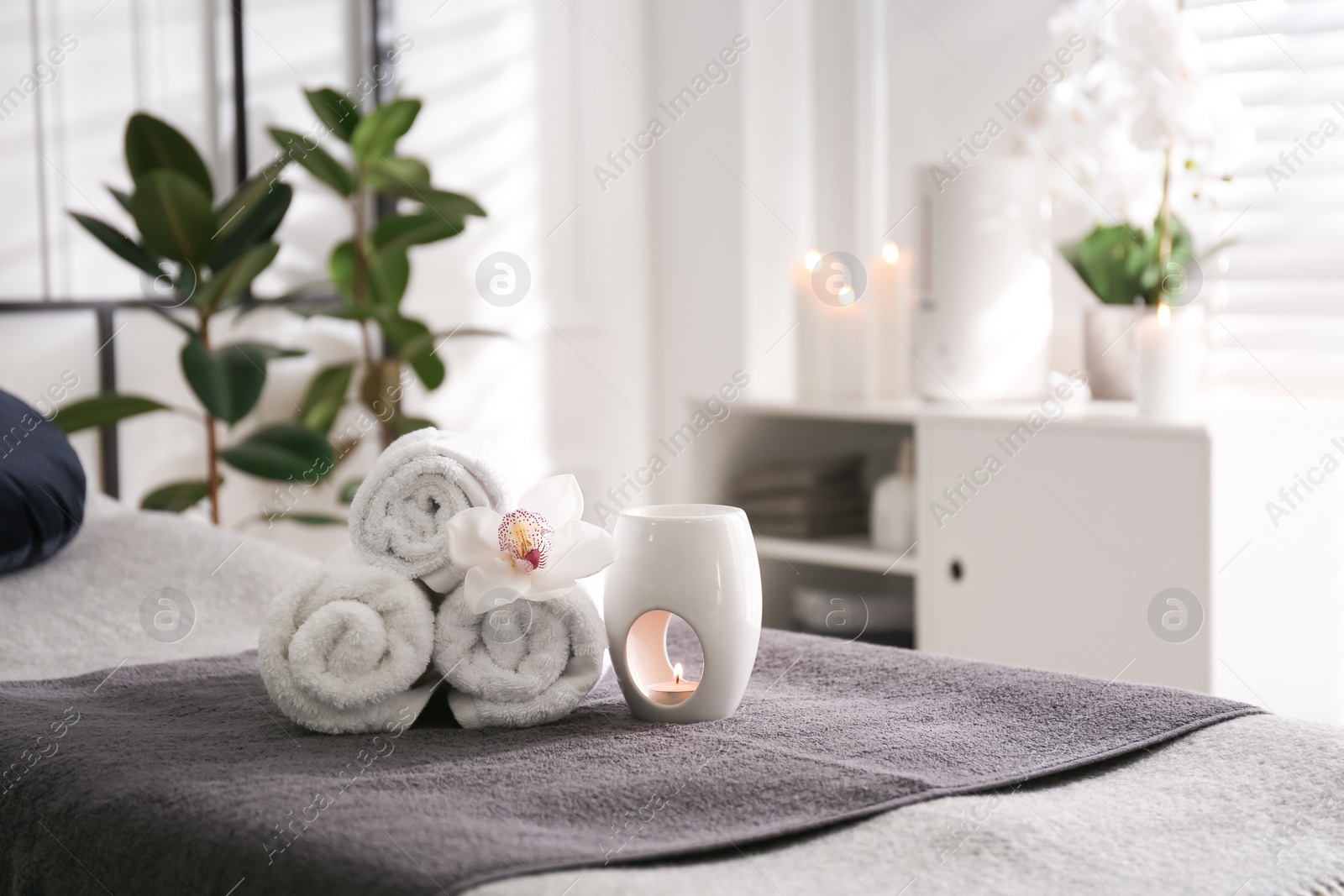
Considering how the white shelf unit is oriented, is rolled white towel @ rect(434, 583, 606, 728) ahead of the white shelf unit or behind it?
ahead

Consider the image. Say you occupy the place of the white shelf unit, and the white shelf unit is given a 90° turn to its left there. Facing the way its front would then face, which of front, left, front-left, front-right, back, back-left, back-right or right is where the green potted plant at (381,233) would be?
back-right

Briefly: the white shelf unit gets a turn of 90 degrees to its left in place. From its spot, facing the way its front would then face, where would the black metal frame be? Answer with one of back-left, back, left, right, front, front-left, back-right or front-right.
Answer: back-right

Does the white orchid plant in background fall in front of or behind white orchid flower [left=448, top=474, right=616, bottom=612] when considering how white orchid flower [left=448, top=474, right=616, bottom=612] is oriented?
behind

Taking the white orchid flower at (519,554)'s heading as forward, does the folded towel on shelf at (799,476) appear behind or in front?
behind

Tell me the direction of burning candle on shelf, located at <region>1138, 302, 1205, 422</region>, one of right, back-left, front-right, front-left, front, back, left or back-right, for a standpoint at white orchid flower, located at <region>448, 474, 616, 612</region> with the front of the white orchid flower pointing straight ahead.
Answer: back-left

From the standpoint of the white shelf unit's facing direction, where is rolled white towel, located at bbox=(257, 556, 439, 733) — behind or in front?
in front

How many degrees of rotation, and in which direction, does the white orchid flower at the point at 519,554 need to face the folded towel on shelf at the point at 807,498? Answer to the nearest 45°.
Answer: approximately 180°

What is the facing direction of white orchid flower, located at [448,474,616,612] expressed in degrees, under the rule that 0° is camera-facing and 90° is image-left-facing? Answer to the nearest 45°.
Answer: approximately 0°

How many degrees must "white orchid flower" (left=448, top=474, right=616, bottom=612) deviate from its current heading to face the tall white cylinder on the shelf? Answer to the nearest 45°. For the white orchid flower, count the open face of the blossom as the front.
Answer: approximately 135° to its left

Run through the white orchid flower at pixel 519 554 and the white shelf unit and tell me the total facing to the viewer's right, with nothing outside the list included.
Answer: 0

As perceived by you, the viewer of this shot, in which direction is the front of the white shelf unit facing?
facing the viewer and to the left of the viewer

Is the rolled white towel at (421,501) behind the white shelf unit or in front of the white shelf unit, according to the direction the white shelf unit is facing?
in front
